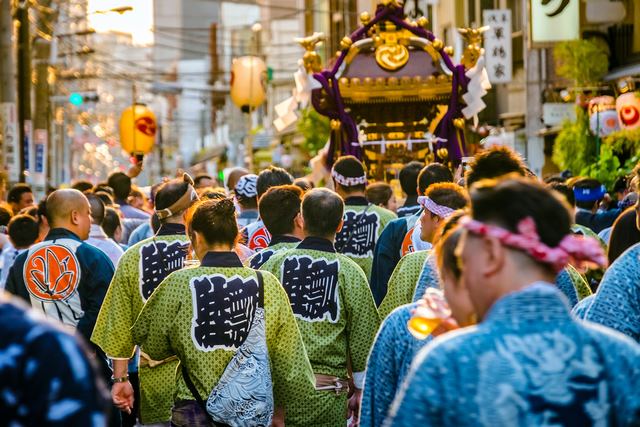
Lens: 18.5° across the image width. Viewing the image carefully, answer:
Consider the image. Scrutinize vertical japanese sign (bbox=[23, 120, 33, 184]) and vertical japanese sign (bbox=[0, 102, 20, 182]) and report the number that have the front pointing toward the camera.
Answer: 2

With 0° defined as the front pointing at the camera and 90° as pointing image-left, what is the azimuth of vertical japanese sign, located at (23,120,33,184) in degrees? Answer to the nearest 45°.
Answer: approximately 0°

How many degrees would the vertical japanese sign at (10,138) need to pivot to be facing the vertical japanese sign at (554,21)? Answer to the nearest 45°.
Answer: approximately 45° to its left
